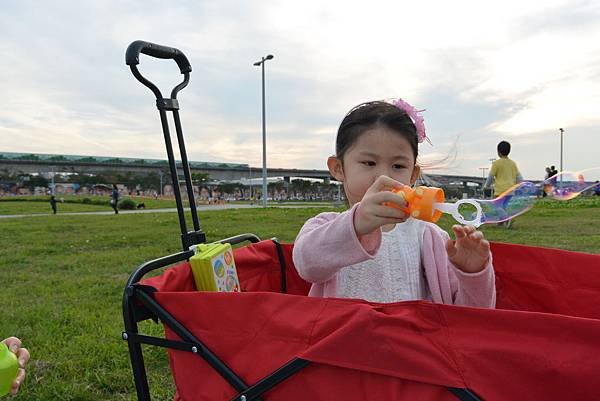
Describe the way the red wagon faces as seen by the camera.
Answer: facing to the left of the viewer

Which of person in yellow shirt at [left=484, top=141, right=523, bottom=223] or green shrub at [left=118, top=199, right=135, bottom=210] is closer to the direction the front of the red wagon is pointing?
the green shrub

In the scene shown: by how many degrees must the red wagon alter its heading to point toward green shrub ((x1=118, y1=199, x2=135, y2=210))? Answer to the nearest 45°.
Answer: approximately 45° to its right

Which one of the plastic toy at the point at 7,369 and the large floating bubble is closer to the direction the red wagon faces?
the plastic toy

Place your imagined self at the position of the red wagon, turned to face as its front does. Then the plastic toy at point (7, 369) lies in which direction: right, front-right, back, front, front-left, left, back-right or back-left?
front

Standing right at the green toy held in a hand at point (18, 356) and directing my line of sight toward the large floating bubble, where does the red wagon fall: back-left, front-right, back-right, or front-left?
front-right

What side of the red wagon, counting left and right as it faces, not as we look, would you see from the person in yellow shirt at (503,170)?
right

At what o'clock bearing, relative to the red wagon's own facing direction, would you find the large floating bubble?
The large floating bubble is roughly at 6 o'clock from the red wagon.

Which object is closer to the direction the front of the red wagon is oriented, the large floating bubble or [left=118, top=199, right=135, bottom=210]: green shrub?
the green shrub
